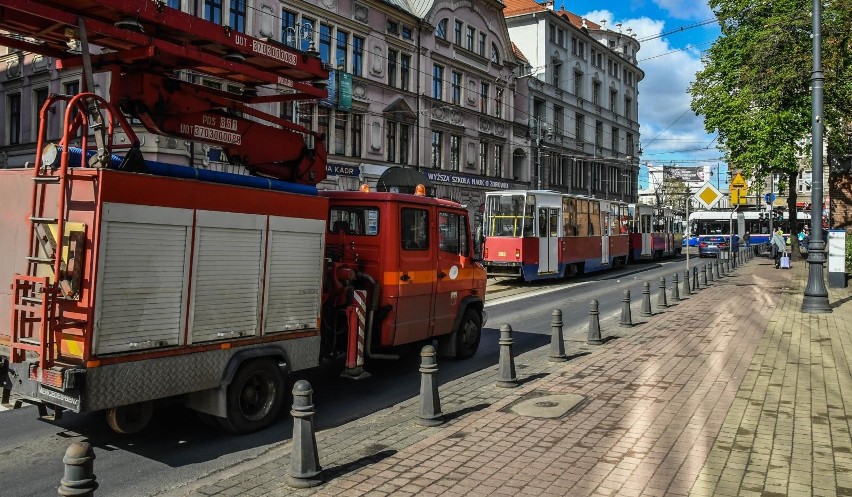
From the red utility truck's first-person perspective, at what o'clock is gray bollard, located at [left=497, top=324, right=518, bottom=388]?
The gray bollard is roughly at 1 o'clock from the red utility truck.

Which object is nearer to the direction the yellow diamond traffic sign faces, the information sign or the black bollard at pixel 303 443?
the black bollard

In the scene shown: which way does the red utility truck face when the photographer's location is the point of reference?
facing away from the viewer and to the right of the viewer

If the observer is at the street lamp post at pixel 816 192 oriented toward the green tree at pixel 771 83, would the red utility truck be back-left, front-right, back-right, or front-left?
back-left

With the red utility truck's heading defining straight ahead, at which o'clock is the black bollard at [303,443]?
The black bollard is roughly at 3 o'clock from the red utility truck.

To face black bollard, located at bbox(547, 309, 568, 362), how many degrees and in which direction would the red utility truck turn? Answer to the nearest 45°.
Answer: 0° — it already faces it

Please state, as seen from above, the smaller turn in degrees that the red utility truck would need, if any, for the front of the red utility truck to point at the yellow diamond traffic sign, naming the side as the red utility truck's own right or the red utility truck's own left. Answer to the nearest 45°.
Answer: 0° — it already faces it

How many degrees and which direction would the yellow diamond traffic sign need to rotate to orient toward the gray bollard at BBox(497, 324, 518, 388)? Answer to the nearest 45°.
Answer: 0° — it already faces it

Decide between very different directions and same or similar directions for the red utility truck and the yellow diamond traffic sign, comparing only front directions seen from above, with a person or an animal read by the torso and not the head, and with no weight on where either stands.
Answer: very different directions
